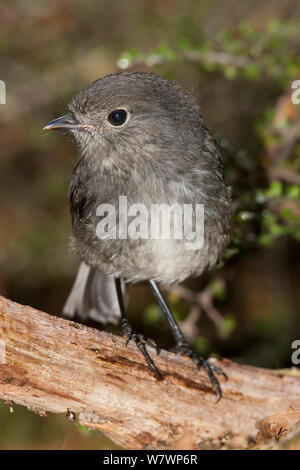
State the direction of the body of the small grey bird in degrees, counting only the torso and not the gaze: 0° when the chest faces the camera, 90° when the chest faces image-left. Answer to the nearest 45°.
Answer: approximately 315°
